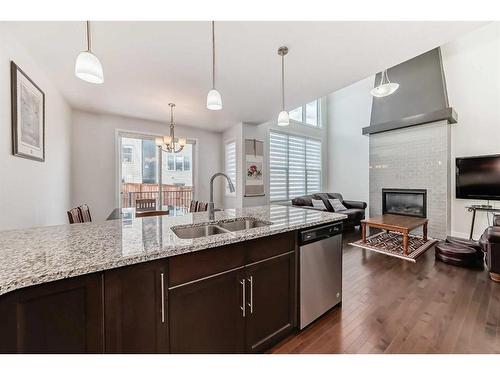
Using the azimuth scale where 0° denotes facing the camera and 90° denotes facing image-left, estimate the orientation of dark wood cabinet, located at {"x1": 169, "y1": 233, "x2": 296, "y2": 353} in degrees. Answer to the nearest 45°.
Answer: approximately 315°

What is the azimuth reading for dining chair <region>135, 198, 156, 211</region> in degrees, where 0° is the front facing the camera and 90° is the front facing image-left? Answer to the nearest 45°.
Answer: approximately 0°

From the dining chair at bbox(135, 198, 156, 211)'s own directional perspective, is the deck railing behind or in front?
behind

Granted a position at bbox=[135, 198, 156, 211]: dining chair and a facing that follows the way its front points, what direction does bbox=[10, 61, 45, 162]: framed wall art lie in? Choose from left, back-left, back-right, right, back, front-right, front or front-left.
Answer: front-right

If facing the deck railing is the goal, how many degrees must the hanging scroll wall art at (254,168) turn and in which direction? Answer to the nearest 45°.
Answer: approximately 135° to its right

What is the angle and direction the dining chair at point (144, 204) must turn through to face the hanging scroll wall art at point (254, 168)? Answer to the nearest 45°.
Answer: approximately 90° to its left

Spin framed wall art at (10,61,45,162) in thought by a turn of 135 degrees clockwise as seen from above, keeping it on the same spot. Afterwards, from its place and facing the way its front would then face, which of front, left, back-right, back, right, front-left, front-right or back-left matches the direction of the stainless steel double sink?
back-left

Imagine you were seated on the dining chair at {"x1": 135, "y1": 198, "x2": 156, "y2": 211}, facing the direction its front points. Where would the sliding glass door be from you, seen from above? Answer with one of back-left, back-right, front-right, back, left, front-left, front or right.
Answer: back

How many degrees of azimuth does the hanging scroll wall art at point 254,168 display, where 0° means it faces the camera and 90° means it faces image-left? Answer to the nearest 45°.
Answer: approximately 315°

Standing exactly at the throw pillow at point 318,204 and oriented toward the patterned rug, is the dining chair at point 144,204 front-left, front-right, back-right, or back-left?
back-right

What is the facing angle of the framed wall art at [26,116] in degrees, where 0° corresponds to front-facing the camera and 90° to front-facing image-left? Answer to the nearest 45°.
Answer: approximately 315°

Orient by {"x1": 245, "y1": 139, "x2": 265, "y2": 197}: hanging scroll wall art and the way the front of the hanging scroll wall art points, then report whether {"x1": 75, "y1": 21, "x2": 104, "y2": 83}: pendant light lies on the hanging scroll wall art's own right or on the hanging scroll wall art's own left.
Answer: on the hanging scroll wall art's own right
